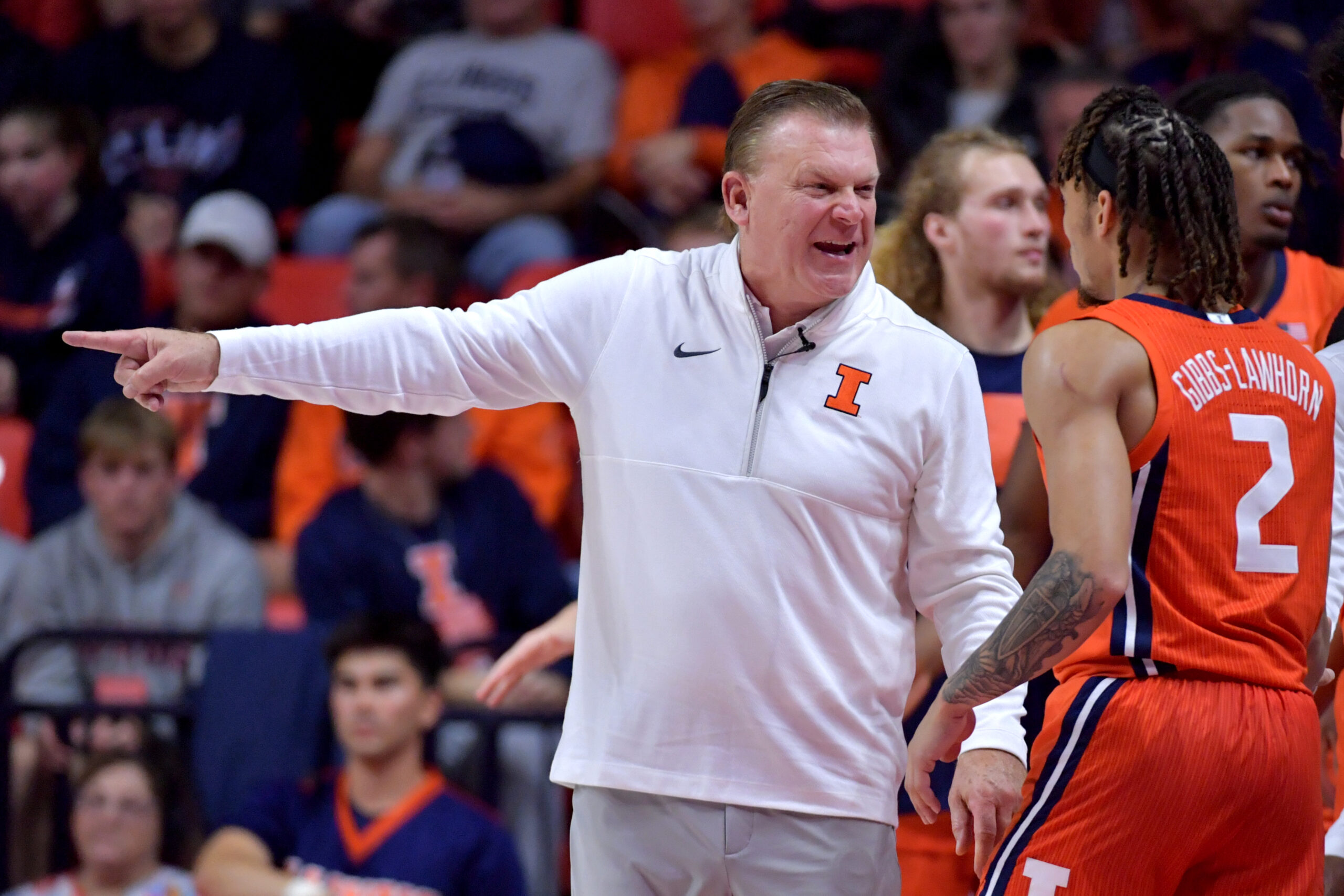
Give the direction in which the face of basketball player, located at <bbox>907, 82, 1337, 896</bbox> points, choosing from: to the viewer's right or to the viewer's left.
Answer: to the viewer's left

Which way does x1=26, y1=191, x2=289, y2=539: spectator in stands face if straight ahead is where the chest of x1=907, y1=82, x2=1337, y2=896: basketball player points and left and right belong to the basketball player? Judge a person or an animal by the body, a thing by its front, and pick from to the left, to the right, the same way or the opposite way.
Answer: the opposite way

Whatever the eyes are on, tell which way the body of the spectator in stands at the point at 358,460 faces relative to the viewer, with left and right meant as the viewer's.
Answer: facing the viewer and to the left of the viewer

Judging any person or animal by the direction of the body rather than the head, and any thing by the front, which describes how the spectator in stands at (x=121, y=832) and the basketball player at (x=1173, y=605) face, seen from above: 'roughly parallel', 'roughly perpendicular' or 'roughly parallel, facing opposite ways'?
roughly parallel, facing opposite ways

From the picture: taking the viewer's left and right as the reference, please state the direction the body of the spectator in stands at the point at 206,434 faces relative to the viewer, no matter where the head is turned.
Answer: facing the viewer

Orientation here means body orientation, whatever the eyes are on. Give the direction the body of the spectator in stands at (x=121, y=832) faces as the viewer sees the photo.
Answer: toward the camera

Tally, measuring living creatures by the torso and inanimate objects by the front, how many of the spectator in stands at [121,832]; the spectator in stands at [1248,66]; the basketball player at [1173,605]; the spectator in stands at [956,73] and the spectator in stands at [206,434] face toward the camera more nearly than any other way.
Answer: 4

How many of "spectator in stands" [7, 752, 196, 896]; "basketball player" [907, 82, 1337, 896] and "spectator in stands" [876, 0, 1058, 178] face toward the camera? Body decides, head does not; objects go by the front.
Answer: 2

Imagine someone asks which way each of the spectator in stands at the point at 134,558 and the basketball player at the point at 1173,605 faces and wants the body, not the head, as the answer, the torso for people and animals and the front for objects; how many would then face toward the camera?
1

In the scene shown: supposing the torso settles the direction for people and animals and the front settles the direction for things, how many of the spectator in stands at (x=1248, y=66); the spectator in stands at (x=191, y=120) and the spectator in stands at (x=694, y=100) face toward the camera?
3

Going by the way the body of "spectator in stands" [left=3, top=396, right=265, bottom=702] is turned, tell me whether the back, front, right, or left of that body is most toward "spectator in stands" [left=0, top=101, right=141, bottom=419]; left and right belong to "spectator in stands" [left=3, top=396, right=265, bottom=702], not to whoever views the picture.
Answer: back

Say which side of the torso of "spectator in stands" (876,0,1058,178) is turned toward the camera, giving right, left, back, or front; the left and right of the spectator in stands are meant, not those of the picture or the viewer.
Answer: front

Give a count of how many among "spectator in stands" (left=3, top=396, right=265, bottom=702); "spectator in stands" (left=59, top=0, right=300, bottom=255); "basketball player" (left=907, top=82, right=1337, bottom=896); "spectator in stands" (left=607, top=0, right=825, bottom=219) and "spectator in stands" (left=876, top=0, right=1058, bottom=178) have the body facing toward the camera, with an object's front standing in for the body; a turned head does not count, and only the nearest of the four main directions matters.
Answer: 4
